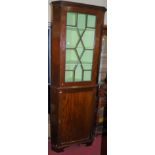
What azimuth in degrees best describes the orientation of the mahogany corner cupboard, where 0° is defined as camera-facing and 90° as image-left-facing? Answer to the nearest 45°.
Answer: approximately 315°
